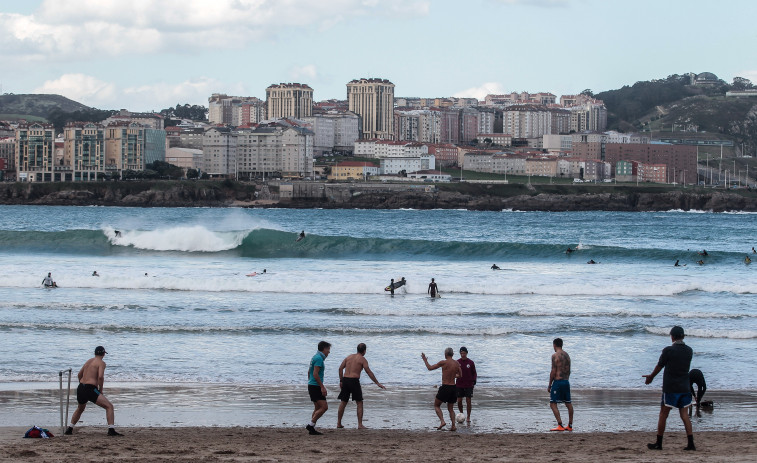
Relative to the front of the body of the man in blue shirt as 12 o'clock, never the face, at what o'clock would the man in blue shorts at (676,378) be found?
The man in blue shorts is roughly at 1 o'clock from the man in blue shirt.

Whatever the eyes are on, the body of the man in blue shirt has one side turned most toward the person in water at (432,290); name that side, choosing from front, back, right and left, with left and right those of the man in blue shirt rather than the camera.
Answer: left

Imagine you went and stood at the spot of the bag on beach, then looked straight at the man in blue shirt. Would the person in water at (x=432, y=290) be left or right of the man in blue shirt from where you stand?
left

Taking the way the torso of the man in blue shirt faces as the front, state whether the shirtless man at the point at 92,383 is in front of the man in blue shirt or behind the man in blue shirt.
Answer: behind

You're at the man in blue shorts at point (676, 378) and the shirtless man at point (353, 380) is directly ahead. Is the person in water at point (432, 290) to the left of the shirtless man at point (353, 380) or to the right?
right

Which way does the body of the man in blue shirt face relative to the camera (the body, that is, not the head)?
to the viewer's right

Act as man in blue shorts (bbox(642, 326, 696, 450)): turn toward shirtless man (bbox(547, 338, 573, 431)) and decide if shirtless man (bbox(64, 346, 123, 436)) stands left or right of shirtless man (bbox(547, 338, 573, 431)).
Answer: left

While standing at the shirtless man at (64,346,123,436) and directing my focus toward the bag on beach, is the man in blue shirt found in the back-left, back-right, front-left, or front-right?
back-left

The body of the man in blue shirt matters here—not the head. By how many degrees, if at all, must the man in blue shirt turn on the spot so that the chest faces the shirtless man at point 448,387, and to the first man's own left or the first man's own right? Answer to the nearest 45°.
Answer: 0° — they already face them
